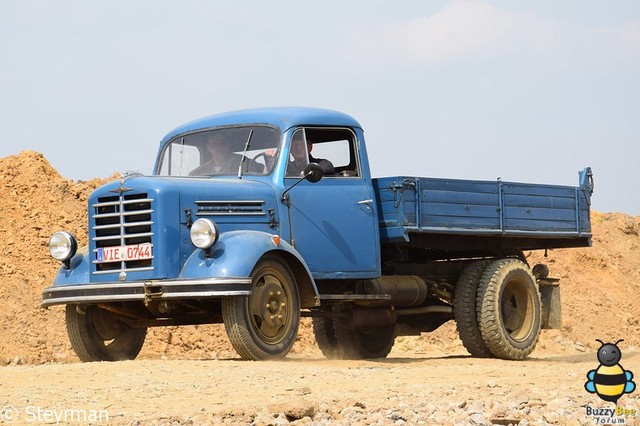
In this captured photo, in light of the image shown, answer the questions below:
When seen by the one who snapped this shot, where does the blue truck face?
facing the viewer and to the left of the viewer

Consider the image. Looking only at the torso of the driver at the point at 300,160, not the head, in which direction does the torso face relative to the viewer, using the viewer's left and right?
facing the viewer and to the left of the viewer
